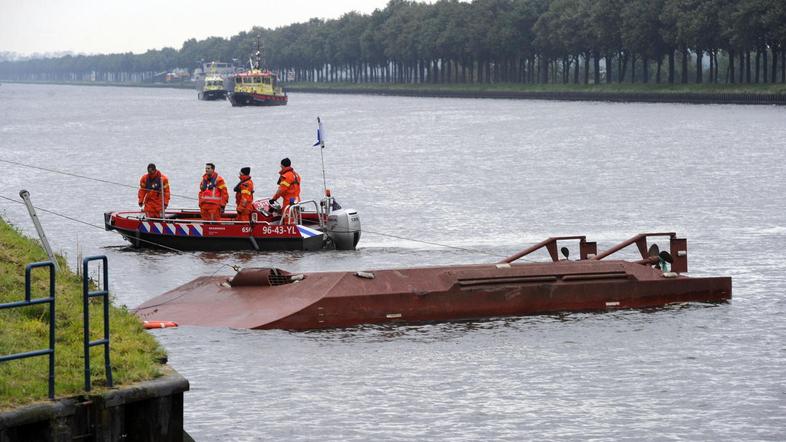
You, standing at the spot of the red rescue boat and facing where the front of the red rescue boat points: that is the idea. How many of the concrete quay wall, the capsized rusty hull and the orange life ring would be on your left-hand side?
3

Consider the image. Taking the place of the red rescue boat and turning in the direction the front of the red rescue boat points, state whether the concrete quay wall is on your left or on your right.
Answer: on your left

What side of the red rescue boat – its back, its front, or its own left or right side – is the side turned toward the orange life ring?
left

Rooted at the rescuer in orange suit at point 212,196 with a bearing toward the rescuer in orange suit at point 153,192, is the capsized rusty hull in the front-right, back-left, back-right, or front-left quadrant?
back-left

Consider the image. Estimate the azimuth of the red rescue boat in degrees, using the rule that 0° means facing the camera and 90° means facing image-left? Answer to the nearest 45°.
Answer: approximately 90°

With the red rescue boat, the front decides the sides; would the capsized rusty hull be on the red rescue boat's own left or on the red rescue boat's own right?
on the red rescue boat's own left
